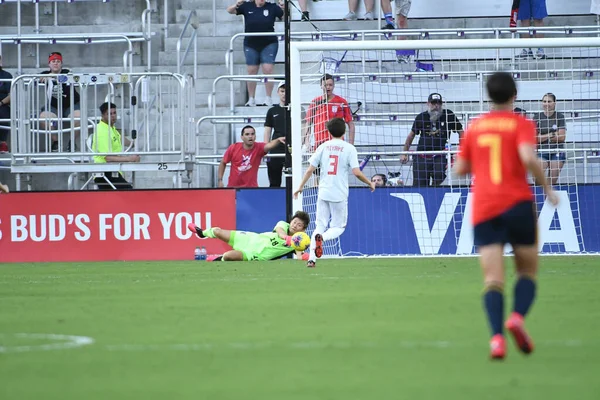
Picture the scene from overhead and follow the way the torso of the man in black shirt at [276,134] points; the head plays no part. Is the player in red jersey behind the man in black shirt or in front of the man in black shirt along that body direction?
in front

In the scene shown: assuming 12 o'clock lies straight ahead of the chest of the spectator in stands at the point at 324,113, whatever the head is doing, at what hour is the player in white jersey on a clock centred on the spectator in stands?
The player in white jersey is roughly at 12 o'clock from the spectator in stands.

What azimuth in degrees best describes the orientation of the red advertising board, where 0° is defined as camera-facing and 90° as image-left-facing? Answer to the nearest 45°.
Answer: approximately 0°

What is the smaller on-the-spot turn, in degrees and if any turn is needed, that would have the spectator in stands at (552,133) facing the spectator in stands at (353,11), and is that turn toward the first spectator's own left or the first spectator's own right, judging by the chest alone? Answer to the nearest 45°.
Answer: approximately 135° to the first spectator's own right

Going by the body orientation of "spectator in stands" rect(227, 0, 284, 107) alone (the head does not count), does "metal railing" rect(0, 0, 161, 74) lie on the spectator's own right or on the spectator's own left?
on the spectator's own right

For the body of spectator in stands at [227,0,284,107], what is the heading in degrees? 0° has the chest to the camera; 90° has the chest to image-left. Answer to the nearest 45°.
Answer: approximately 0°

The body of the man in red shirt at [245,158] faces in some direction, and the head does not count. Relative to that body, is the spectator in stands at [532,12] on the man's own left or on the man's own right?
on the man's own left

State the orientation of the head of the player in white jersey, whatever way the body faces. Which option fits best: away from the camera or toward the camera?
away from the camera

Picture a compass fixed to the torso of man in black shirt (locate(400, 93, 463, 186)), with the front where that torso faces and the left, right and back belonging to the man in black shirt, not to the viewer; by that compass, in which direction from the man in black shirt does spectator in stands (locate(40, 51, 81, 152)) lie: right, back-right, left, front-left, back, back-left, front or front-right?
right

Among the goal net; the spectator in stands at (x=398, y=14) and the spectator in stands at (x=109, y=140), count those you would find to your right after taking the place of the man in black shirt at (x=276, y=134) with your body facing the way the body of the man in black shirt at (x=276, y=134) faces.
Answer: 1

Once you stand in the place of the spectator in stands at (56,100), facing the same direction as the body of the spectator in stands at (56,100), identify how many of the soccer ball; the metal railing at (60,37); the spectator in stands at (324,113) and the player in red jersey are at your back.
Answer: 1

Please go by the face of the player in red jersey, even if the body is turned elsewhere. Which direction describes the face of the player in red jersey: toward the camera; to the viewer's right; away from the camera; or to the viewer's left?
away from the camera

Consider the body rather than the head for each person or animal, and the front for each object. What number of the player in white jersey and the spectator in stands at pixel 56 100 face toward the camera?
1
